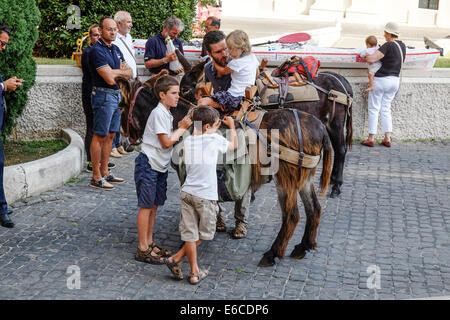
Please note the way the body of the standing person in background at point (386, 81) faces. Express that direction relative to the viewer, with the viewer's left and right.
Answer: facing away from the viewer and to the left of the viewer

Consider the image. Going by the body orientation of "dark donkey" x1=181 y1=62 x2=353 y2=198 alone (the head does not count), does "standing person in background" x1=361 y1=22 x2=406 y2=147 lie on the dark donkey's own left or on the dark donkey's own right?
on the dark donkey's own right

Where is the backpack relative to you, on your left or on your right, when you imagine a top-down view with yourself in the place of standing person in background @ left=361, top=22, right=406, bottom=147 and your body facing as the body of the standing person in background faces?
on your left

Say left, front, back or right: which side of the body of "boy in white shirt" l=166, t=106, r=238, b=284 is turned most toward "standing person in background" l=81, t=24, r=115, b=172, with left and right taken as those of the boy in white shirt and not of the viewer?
left

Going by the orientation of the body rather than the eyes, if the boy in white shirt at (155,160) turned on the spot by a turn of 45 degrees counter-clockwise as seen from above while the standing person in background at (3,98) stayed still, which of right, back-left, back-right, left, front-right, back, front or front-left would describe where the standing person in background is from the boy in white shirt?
left

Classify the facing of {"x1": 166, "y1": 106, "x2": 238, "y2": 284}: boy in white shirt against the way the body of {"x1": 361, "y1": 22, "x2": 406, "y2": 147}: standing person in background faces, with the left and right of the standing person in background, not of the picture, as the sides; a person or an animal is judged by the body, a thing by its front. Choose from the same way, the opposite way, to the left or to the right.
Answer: to the right

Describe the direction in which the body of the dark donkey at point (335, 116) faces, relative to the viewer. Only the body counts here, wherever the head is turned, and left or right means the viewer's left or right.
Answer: facing to the left of the viewer

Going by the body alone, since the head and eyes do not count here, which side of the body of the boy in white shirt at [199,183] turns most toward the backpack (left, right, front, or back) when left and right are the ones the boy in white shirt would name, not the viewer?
front

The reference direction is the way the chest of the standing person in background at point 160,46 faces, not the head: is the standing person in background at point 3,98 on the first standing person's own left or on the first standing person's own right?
on the first standing person's own right

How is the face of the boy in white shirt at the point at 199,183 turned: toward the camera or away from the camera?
away from the camera

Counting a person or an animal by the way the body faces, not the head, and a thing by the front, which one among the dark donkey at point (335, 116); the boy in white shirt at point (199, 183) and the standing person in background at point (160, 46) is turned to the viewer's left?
the dark donkey

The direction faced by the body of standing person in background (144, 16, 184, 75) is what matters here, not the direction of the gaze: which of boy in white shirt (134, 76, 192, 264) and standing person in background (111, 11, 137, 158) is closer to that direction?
the boy in white shirt

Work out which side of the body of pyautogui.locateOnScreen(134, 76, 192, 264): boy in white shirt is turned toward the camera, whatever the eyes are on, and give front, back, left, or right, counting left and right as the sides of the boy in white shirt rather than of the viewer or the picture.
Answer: right

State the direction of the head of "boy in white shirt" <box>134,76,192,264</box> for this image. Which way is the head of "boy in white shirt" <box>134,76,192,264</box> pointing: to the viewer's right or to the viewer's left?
to the viewer's right

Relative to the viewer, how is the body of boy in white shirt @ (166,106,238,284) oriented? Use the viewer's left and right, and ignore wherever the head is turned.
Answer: facing away from the viewer and to the right of the viewer

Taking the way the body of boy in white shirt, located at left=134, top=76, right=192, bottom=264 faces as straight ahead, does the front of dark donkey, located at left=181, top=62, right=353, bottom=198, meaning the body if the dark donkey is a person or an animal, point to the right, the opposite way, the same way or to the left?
the opposite way
